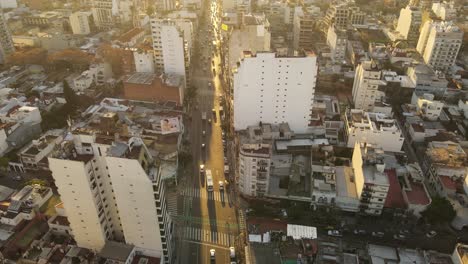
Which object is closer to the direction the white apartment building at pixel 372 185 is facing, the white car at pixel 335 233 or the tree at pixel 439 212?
the white car

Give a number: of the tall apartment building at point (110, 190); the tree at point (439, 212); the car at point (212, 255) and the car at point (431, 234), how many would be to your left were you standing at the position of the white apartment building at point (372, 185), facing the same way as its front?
2

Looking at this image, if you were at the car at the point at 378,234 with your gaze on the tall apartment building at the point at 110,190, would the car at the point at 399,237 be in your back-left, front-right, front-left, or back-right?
back-left

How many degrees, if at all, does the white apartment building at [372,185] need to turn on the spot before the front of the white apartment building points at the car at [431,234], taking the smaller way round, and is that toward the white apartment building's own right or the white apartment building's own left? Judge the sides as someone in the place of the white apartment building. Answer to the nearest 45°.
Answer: approximately 90° to the white apartment building's own left

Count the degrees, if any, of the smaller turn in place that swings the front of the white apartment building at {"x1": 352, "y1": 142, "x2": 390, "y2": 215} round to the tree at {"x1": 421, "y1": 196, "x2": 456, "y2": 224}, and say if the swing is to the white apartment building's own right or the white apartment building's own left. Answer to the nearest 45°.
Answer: approximately 90° to the white apartment building's own left
